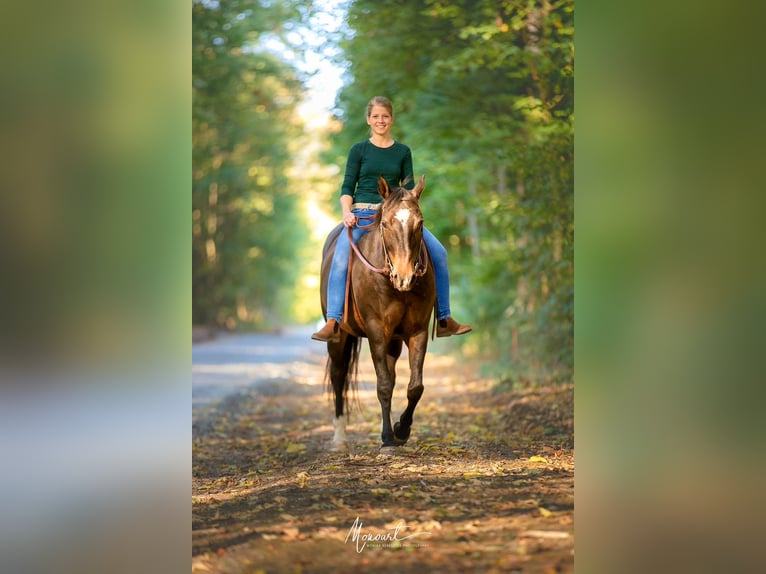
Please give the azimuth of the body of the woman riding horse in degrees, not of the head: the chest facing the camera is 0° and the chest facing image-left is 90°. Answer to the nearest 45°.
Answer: approximately 0°
